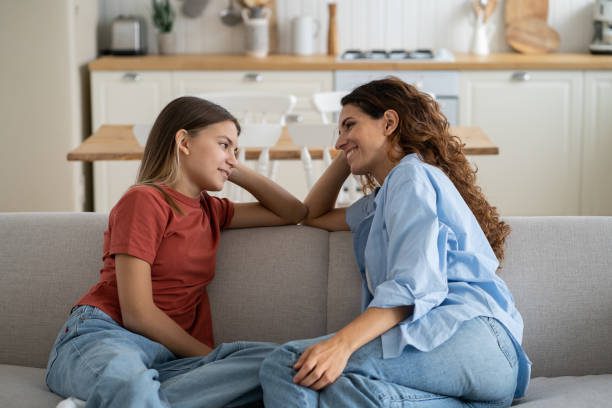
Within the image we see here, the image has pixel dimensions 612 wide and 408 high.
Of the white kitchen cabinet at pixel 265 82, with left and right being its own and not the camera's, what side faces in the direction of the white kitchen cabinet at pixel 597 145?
left

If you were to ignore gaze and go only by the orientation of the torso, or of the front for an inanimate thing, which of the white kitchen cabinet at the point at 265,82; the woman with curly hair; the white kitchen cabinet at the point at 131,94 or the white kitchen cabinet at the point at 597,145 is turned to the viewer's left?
the woman with curly hair

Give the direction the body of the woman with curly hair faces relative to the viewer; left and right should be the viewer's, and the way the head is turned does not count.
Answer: facing to the left of the viewer

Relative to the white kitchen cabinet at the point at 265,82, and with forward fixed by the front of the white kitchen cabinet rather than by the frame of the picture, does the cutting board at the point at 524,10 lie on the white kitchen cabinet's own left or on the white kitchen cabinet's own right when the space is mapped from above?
on the white kitchen cabinet's own left

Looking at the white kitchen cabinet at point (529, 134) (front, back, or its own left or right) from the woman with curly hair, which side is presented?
front

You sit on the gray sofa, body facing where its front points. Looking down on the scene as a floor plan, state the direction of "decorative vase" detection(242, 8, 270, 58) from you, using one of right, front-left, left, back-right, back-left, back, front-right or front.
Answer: back

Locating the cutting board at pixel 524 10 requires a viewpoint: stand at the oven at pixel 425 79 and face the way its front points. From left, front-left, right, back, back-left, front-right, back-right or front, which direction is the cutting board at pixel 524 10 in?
back-left

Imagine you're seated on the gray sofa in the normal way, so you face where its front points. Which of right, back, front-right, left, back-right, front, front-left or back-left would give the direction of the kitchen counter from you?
back

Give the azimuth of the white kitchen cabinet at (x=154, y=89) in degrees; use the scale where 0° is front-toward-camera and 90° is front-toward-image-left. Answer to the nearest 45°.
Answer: approximately 0°

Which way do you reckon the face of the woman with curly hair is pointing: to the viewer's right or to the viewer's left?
to the viewer's left

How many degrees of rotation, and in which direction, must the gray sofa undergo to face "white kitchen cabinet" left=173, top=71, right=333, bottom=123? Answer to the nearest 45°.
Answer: approximately 180°

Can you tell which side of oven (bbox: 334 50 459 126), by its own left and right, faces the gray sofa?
front
